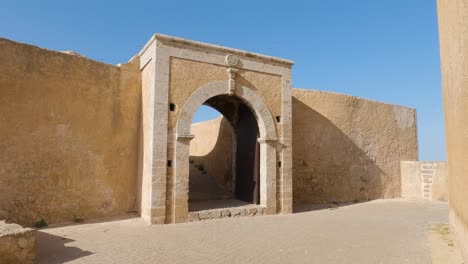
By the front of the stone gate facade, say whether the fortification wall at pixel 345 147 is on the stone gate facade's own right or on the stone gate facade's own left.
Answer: on the stone gate facade's own left

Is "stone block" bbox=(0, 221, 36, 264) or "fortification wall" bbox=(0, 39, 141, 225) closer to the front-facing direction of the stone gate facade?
the stone block

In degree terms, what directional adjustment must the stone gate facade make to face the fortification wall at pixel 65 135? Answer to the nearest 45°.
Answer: approximately 135° to its right

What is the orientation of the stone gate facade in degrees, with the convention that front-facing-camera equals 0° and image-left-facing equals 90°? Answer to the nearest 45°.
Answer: approximately 315°

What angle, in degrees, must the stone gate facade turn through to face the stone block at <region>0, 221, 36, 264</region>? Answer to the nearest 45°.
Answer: approximately 90° to its right
